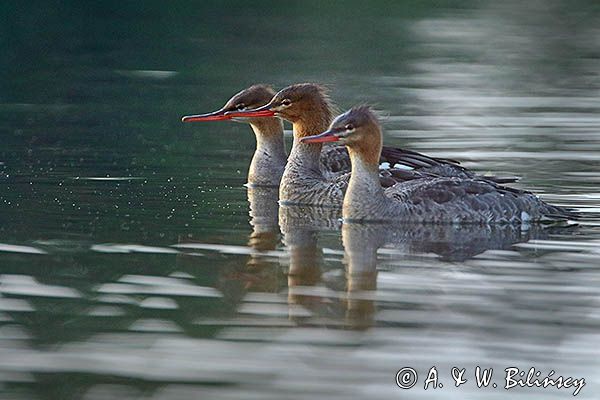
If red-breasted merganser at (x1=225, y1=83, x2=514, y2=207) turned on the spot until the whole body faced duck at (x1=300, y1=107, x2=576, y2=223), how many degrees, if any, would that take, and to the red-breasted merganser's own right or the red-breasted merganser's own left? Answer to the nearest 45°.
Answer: approximately 135° to the red-breasted merganser's own left

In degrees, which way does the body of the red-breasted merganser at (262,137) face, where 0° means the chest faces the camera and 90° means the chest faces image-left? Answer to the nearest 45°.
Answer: approximately 90°

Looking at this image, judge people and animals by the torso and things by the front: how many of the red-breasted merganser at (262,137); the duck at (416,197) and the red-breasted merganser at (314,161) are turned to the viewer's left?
3

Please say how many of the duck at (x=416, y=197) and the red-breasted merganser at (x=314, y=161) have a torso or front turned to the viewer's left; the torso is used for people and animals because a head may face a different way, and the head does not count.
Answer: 2

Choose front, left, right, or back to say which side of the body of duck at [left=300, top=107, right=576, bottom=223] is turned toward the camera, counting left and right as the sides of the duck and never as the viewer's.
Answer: left

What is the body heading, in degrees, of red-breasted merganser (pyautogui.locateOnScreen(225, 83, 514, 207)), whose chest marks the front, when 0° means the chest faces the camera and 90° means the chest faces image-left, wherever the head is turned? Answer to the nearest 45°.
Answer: approximately 90°

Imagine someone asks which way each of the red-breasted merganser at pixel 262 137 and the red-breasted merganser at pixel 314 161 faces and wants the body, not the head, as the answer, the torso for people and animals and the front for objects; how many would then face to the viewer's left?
2

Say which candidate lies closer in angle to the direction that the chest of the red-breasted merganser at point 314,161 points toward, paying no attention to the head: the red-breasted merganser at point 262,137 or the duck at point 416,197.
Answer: the red-breasted merganser
